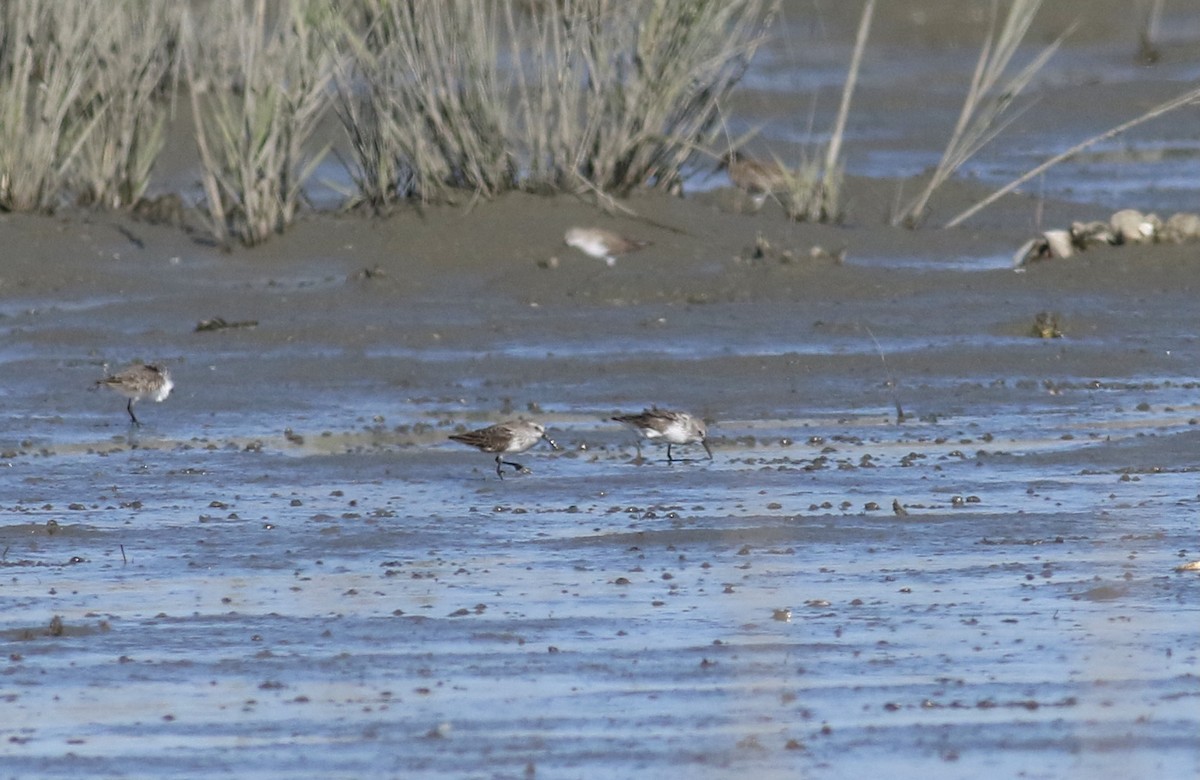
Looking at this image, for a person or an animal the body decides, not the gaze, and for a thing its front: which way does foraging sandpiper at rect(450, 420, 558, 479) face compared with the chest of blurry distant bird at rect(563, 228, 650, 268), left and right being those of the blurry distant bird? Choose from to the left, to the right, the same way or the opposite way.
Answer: the opposite way

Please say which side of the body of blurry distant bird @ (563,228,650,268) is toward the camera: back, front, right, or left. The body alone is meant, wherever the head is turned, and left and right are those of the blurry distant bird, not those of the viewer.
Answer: left

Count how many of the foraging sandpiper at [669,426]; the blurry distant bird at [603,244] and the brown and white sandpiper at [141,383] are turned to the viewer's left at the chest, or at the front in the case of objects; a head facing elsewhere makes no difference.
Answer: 1

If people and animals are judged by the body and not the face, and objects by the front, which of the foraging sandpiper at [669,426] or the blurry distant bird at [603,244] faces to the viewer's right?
the foraging sandpiper

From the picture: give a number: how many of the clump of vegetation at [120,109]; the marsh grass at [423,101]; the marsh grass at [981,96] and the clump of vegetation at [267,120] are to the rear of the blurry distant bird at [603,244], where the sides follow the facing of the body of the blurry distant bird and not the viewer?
1

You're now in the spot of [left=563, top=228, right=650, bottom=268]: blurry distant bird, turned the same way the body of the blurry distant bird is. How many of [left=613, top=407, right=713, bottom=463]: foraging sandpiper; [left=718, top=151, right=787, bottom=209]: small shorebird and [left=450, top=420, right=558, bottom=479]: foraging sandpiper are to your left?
2

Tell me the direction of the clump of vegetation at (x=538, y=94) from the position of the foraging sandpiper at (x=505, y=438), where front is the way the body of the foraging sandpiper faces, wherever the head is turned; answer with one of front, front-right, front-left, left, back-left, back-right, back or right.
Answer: left

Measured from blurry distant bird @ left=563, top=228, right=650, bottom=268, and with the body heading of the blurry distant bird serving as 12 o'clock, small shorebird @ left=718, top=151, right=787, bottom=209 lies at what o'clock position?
The small shorebird is roughly at 4 o'clock from the blurry distant bird.

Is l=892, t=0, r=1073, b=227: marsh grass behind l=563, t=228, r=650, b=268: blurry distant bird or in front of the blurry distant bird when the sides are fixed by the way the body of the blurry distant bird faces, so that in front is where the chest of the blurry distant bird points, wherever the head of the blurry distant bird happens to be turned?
behind

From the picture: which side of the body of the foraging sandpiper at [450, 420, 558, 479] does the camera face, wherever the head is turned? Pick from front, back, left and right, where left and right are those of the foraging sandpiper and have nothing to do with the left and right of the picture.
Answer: right

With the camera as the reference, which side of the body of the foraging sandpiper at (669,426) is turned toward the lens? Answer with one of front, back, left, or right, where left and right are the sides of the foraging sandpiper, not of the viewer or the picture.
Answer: right
